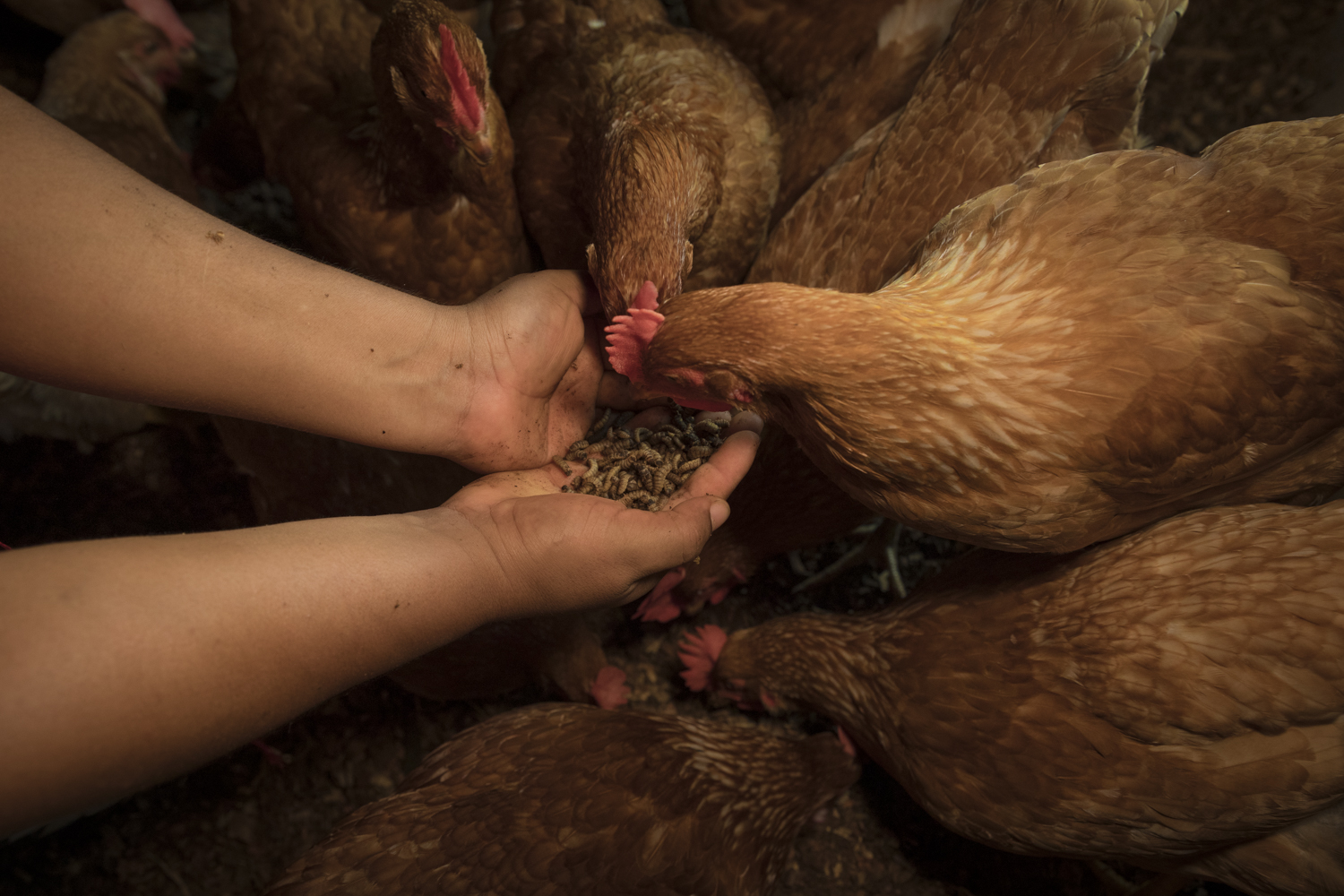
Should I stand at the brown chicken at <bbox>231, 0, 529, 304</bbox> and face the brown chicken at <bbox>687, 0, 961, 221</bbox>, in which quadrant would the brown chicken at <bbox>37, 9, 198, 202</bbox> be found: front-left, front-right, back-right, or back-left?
back-left

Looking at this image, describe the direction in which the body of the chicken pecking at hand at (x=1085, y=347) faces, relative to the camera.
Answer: to the viewer's left

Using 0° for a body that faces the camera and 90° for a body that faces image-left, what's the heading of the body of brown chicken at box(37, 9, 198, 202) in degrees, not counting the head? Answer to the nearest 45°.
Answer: approximately 270°

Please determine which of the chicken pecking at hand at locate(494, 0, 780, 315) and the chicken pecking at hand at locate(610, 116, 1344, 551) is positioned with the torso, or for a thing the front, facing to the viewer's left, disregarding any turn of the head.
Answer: the chicken pecking at hand at locate(610, 116, 1344, 551)

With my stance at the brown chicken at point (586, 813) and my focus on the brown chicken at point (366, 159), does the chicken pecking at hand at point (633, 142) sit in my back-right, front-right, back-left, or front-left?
front-right

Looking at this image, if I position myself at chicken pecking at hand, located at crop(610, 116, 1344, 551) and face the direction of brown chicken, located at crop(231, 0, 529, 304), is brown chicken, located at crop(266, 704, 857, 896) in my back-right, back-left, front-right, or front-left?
front-left

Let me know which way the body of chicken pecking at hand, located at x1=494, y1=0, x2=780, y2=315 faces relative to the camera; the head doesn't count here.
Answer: toward the camera

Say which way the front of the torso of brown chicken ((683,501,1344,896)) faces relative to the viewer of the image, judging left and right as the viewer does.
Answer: facing to the left of the viewer

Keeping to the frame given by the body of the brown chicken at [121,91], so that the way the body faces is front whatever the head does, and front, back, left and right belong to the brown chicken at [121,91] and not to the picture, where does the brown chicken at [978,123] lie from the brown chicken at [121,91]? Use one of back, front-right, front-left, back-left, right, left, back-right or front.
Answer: front-right
